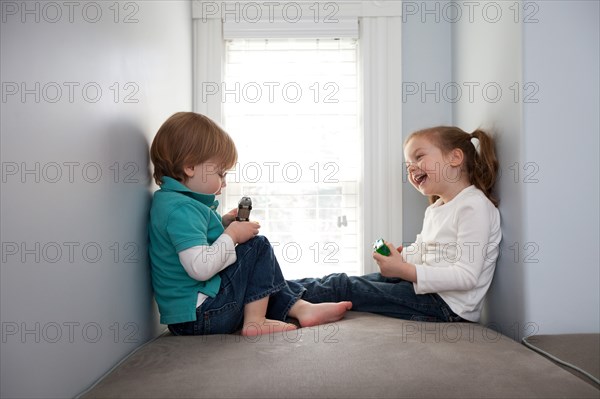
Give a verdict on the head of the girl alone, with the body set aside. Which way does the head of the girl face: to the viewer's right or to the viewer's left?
to the viewer's left

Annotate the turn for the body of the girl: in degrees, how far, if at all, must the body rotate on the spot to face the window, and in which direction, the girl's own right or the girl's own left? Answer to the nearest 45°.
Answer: approximately 45° to the girl's own right

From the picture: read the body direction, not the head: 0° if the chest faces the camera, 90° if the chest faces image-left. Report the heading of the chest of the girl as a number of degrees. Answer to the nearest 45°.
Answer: approximately 90°
